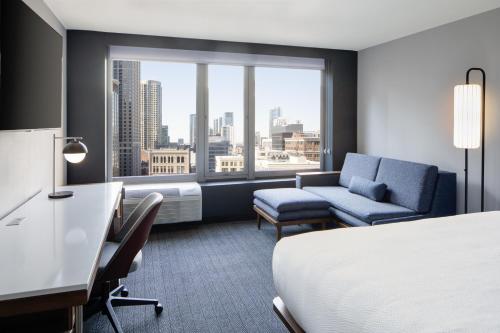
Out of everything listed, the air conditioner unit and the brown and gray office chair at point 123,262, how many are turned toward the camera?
1

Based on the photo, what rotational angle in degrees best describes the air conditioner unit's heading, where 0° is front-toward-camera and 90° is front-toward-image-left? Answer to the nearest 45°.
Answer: approximately 0°

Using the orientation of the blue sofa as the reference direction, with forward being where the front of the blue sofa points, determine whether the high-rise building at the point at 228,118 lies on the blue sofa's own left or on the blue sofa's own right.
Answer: on the blue sofa's own right

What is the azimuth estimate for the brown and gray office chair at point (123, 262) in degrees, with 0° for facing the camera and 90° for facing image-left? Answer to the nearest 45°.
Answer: approximately 135°
